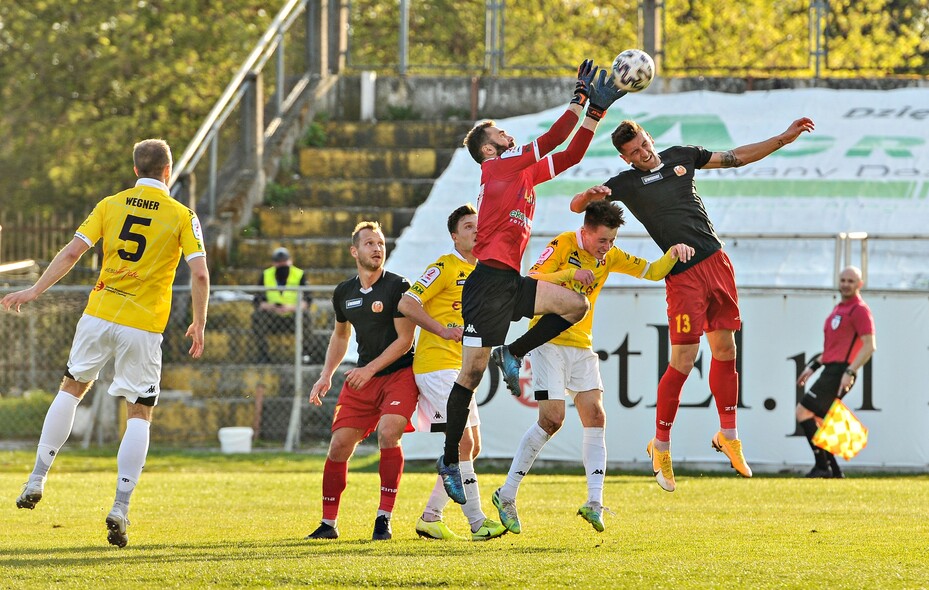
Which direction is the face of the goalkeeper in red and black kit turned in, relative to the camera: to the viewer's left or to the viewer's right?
to the viewer's right

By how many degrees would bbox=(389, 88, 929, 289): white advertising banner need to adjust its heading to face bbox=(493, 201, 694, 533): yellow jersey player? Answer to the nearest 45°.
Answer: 0° — it already faces them

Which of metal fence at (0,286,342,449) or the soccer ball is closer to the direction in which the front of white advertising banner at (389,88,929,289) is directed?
the soccer ball

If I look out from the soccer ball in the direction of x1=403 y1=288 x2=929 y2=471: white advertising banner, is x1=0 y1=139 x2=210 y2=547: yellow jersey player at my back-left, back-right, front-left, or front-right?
back-left

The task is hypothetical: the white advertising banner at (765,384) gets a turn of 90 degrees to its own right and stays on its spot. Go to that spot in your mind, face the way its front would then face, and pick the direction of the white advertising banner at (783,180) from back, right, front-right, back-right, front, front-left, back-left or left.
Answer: right

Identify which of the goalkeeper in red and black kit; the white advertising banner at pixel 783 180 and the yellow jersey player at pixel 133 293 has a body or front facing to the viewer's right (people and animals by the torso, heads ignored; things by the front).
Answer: the goalkeeper in red and black kit

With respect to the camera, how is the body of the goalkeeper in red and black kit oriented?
to the viewer's right

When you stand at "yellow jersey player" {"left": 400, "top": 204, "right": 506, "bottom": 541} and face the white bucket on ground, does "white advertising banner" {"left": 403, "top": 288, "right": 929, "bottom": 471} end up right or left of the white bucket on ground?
right

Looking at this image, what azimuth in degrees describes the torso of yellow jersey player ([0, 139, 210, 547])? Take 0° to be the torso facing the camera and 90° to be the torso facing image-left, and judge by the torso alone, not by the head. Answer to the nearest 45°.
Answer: approximately 180°
